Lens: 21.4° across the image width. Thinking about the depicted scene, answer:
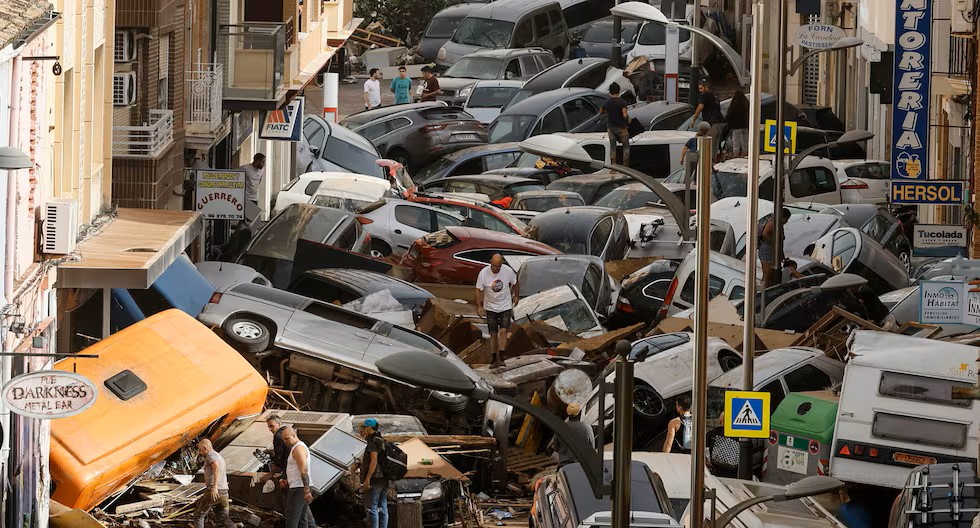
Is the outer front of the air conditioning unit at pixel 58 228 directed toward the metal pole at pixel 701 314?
yes

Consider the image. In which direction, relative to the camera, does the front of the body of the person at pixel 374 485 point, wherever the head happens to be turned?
to the viewer's left

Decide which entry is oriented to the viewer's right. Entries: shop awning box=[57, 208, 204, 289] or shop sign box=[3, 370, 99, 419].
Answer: the shop awning

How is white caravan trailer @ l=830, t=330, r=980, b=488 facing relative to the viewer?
away from the camera

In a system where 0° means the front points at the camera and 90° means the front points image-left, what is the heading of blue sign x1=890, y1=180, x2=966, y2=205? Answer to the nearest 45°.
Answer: approximately 0°

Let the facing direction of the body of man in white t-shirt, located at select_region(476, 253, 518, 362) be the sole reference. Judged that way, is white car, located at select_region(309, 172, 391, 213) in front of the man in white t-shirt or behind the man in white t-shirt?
behind

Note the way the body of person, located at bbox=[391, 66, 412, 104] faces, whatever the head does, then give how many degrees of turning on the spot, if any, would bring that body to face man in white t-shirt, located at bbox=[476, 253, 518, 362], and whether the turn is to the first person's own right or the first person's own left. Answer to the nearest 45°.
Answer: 0° — they already face them

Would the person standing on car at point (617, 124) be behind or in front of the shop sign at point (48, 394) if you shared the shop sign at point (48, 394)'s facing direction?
behind

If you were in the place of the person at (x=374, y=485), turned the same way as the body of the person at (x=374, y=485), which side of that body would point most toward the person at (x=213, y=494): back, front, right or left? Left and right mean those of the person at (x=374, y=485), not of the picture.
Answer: front
